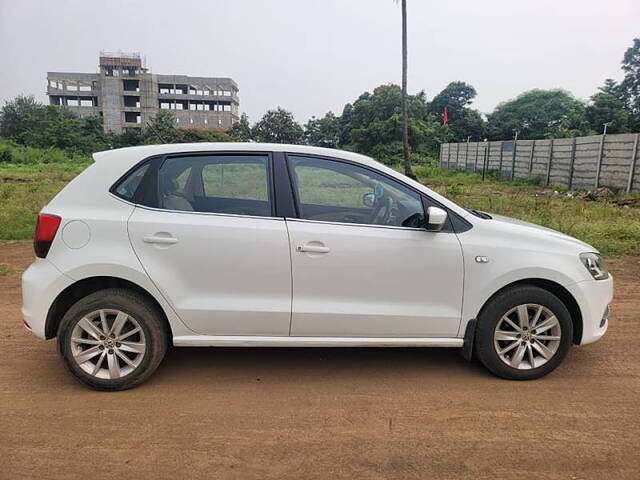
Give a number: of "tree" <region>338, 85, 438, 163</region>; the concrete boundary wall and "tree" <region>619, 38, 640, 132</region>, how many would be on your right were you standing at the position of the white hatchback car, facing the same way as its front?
0

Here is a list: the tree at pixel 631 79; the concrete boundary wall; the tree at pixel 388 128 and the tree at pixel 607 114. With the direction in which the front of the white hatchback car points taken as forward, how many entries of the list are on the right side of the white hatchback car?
0

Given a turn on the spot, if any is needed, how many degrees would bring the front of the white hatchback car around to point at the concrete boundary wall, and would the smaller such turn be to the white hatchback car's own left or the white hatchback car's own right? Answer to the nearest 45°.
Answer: approximately 45° to the white hatchback car's own left

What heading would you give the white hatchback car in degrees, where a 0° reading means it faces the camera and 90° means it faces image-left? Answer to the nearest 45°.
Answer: approximately 270°

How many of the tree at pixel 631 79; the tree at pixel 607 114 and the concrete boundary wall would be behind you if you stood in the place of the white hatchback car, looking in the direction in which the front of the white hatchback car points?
0

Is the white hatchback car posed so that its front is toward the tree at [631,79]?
no

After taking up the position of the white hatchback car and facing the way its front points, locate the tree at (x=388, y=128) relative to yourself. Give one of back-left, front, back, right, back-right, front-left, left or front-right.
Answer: left

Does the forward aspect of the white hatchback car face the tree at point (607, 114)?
no
